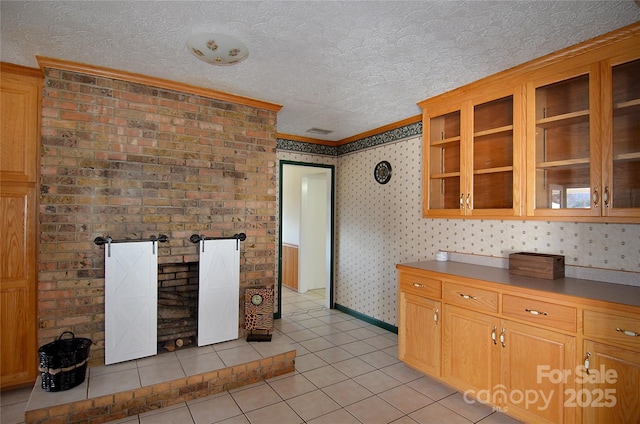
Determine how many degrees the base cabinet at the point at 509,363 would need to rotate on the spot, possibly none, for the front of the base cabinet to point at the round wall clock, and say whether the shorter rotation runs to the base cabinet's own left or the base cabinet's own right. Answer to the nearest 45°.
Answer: approximately 90° to the base cabinet's own right

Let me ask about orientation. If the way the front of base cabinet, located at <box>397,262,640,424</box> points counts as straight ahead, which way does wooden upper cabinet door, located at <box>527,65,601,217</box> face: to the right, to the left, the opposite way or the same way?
the same way

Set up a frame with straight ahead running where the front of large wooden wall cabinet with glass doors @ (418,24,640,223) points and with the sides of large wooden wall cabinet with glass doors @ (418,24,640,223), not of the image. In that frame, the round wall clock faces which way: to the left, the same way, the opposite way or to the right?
the same way

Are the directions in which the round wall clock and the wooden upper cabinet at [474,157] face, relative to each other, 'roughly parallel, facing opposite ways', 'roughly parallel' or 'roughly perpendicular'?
roughly parallel

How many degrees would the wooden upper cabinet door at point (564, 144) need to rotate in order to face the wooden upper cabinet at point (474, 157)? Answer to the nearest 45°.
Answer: approximately 45° to its right

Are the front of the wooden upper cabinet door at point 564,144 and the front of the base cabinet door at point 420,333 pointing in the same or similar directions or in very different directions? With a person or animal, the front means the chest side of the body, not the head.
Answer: same or similar directions

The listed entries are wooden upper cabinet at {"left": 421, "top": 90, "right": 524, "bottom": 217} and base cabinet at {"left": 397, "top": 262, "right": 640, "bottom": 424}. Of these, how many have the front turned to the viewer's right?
0

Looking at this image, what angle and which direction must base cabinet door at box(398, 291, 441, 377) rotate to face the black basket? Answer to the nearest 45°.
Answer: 0° — it already faces it

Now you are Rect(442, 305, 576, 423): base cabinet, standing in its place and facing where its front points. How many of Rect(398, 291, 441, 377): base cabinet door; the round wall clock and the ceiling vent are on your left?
0

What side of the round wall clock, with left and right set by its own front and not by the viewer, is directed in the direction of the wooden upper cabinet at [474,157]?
left

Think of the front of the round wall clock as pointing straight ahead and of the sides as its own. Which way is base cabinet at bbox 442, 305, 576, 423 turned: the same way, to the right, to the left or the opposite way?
the same way

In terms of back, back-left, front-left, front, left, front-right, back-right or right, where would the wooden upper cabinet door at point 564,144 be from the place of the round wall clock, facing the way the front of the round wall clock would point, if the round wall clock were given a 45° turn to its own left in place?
front-left

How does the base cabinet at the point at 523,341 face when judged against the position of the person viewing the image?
facing the viewer and to the left of the viewer

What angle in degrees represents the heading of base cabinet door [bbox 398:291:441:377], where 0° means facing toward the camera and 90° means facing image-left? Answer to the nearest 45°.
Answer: approximately 45°

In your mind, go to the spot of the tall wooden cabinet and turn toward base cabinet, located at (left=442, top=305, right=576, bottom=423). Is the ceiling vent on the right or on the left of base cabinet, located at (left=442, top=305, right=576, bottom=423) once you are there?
left

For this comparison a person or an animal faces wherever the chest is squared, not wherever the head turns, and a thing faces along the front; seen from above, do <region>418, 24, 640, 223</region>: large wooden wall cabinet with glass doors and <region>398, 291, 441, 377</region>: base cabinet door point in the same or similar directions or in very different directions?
same or similar directions

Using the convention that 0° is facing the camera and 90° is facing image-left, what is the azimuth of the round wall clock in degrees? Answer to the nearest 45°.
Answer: approximately 45°
